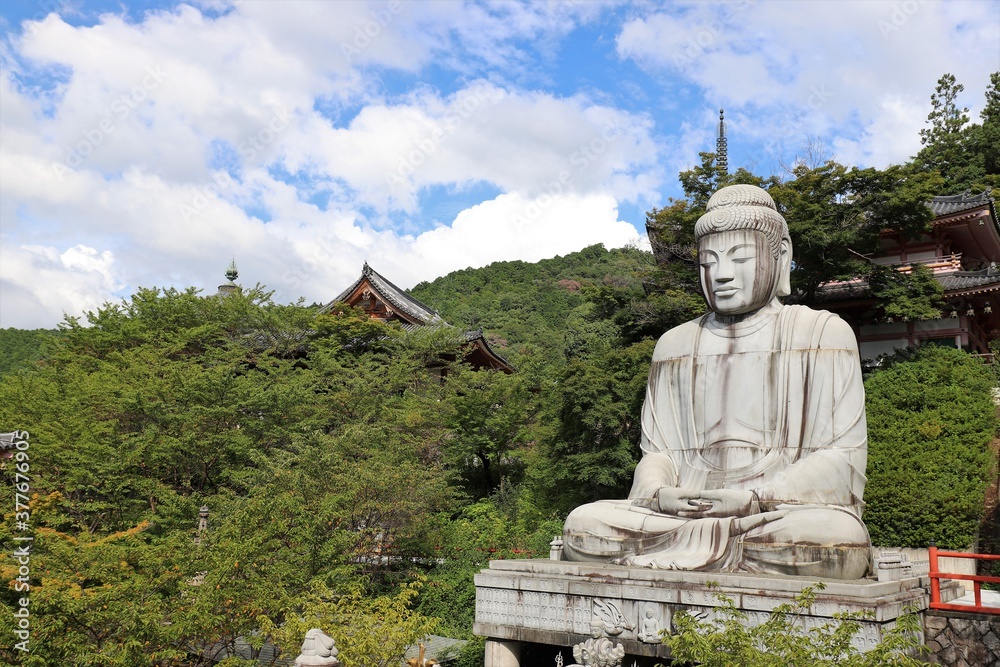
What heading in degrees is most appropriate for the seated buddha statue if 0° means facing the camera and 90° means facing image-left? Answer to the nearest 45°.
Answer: approximately 45°

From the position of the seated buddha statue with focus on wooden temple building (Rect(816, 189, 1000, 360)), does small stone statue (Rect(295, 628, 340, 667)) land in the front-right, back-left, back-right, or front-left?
back-left

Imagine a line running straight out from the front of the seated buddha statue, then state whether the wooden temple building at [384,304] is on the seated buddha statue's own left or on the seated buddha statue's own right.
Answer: on the seated buddha statue's own right

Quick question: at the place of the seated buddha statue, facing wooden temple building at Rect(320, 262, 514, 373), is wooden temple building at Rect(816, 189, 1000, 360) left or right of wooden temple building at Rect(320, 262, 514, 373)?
right

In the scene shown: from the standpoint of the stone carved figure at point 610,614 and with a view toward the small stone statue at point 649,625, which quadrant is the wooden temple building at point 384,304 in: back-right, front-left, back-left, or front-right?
back-left
